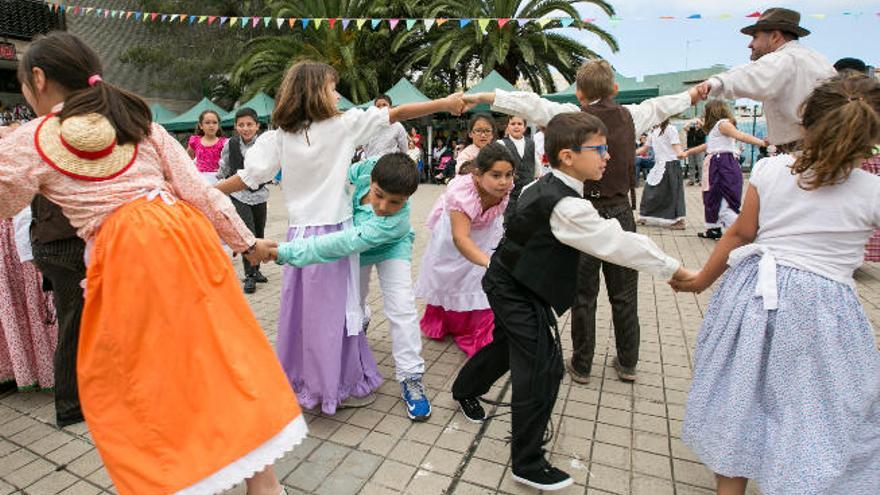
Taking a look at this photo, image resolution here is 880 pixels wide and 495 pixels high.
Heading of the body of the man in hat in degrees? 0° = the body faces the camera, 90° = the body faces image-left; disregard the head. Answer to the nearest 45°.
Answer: approximately 135°

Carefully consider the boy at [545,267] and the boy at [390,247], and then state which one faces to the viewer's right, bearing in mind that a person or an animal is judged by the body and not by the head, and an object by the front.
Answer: the boy at [545,267]

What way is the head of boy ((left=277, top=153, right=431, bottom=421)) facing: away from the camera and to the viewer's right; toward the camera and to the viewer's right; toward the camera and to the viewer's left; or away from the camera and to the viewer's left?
toward the camera and to the viewer's left

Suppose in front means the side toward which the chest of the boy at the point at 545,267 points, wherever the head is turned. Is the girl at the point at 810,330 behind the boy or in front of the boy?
in front

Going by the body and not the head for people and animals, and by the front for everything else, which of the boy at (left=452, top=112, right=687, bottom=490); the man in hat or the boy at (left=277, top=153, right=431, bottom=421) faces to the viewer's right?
the boy at (left=452, top=112, right=687, bottom=490)

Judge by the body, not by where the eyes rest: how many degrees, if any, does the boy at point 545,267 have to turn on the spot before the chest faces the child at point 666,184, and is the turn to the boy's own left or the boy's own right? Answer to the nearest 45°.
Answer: approximately 90° to the boy's own left

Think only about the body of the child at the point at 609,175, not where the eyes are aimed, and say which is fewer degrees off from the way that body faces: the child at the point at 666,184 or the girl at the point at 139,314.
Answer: the child

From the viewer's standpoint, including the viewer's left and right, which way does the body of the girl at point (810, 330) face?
facing away from the viewer

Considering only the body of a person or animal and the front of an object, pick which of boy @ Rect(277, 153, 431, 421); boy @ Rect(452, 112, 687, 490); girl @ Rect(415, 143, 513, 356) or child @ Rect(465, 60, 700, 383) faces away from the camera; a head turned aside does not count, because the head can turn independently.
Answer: the child

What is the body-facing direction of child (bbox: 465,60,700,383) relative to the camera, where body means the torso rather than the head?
away from the camera

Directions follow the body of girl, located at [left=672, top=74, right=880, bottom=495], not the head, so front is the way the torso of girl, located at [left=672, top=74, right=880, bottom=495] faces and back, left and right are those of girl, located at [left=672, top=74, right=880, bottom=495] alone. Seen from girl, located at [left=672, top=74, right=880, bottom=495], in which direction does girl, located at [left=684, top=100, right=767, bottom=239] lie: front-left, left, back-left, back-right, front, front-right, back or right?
front

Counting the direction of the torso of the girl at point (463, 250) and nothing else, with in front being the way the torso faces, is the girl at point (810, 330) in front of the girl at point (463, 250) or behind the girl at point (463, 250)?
in front

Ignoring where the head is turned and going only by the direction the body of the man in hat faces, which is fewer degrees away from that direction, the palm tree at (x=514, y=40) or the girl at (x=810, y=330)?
the palm tree

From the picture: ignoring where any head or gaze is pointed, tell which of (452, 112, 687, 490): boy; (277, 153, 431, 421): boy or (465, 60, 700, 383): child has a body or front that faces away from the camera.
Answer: the child
